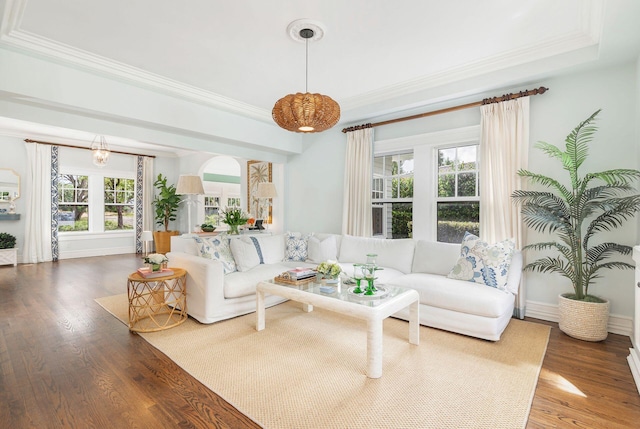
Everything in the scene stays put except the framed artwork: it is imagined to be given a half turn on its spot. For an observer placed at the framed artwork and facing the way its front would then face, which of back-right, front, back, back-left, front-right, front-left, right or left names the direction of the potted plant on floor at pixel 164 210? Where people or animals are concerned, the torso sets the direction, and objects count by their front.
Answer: left

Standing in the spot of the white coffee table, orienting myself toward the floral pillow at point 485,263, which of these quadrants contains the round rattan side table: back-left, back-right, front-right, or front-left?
back-left

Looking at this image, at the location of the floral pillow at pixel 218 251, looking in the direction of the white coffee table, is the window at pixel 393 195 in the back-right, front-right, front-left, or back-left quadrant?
front-left

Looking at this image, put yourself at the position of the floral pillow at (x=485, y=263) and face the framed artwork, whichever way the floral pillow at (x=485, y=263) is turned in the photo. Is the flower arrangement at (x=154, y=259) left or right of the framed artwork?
left

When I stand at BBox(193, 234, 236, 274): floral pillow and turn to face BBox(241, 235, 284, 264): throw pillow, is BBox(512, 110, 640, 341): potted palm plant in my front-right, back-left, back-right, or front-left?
front-right

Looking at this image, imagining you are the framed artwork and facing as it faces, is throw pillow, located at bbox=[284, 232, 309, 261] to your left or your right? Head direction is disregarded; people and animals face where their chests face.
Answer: on your left

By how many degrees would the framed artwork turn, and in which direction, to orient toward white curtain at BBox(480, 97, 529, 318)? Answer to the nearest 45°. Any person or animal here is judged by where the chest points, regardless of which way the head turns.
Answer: approximately 90° to its left

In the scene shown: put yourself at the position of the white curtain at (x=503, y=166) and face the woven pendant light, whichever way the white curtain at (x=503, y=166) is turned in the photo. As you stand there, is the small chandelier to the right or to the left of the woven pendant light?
right

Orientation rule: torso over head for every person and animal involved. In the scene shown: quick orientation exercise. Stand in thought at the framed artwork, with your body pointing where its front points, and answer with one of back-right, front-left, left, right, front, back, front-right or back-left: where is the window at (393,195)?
left

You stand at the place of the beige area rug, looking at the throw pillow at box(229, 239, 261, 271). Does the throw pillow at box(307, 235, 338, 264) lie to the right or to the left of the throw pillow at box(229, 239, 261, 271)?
right

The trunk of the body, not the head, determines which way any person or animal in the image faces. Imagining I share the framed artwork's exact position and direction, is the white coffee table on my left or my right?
on my left

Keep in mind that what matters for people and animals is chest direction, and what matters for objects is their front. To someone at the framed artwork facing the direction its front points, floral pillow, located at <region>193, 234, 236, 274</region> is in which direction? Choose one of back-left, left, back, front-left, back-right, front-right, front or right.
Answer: front-right

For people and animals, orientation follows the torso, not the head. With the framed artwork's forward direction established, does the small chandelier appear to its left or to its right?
on its right

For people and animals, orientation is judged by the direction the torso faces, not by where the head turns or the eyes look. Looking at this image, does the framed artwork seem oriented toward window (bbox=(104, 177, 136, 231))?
no

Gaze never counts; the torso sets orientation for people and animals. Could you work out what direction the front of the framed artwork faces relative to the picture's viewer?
facing the viewer and to the left of the viewer

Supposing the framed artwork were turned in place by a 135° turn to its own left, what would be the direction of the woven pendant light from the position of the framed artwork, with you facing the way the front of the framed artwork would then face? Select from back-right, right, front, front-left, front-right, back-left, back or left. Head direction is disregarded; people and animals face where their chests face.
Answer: right
